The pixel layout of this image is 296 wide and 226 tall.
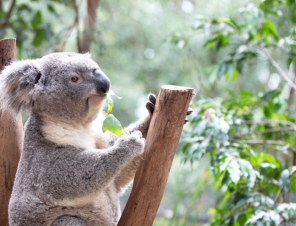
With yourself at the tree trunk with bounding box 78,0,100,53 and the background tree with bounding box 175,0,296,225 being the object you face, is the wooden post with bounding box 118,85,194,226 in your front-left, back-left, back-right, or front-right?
front-right

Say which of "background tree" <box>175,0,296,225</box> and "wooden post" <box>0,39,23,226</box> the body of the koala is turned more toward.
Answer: the background tree

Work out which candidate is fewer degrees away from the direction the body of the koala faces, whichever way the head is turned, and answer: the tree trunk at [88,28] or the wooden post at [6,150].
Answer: the tree trunk

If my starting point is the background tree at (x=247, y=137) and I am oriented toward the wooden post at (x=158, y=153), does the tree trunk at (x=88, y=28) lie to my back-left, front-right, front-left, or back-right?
back-right

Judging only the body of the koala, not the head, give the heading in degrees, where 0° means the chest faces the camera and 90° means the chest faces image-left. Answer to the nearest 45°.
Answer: approximately 270°

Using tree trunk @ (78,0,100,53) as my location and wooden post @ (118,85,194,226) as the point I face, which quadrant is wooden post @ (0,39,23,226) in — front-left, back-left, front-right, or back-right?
front-right

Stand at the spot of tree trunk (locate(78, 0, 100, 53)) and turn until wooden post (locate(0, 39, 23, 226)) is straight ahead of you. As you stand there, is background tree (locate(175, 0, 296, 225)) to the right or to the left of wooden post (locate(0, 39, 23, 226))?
left

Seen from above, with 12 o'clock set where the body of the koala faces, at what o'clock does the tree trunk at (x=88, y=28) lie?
The tree trunk is roughly at 9 o'clock from the koala.
